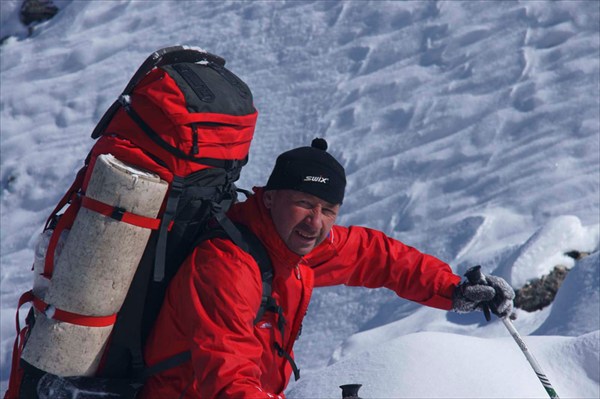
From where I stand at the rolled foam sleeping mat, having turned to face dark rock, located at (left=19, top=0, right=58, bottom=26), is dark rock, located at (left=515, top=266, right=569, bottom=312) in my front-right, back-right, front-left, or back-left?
front-right

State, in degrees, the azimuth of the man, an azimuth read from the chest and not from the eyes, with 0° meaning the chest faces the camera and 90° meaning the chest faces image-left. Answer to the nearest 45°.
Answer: approximately 315°

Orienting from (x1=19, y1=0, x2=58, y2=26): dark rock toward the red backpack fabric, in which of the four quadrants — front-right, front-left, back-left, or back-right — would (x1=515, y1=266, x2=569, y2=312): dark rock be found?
front-left

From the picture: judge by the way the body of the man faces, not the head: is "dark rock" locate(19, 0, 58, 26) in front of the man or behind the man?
behind
